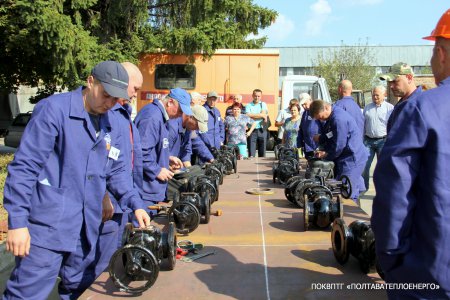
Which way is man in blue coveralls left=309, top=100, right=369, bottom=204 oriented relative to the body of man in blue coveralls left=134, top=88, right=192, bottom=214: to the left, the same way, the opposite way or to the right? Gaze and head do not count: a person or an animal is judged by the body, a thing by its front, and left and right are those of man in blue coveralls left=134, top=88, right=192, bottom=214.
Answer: the opposite way

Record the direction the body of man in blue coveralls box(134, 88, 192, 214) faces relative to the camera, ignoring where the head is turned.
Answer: to the viewer's right

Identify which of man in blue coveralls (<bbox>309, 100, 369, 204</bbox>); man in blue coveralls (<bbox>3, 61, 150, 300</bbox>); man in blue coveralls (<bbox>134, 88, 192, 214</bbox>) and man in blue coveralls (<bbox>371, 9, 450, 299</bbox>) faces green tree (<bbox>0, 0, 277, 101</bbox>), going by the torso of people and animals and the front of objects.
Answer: man in blue coveralls (<bbox>371, 9, 450, 299</bbox>)

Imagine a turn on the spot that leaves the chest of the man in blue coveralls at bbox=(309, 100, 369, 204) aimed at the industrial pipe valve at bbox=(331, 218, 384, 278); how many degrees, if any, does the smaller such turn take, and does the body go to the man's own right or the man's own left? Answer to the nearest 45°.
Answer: approximately 45° to the man's own left

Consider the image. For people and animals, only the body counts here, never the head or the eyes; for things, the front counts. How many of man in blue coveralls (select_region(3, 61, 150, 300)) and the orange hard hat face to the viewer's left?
1

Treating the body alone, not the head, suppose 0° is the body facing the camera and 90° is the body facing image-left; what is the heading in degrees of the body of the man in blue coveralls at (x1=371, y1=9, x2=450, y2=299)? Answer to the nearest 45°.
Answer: approximately 135°

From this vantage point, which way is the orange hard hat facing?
to the viewer's left

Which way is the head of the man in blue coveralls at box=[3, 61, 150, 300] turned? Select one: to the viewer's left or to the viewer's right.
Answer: to the viewer's right

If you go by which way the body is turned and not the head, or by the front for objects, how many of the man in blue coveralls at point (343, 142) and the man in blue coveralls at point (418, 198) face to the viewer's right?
0

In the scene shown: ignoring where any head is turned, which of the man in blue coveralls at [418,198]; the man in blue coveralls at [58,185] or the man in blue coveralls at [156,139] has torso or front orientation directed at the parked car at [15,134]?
the man in blue coveralls at [418,198]

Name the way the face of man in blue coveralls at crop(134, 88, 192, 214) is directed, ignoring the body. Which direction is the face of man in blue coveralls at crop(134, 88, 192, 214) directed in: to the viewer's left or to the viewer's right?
to the viewer's right

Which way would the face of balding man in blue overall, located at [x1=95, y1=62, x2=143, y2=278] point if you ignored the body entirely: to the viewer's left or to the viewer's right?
to the viewer's right

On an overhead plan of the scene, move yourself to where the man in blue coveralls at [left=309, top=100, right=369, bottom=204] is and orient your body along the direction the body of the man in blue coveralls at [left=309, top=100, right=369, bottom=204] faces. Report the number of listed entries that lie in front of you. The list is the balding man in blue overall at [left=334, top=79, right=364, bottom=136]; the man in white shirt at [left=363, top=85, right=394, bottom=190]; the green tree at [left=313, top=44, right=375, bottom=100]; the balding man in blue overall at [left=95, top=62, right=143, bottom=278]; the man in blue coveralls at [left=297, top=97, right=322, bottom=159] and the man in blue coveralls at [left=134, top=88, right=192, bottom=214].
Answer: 2

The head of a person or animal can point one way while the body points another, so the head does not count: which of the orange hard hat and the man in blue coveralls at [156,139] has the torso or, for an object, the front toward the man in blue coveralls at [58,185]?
the orange hard hat

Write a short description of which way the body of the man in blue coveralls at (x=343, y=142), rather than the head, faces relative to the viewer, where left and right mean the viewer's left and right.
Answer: facing the viewer and to the left of the viewer

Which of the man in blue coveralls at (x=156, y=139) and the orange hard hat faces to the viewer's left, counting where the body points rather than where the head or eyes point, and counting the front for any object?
the orange hard hat

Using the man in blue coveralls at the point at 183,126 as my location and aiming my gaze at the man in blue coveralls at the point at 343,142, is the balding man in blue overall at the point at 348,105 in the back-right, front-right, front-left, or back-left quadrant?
front-left

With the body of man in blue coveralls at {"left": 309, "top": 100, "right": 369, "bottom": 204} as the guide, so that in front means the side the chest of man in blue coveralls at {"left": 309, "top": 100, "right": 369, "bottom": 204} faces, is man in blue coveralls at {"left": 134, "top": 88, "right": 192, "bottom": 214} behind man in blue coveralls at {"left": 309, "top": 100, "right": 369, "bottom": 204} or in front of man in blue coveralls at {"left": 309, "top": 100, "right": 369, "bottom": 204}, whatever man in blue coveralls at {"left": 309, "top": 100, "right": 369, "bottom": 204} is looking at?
in front
